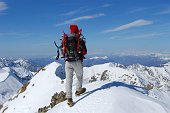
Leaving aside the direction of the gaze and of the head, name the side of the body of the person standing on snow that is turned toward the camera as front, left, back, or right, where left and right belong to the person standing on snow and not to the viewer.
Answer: back
